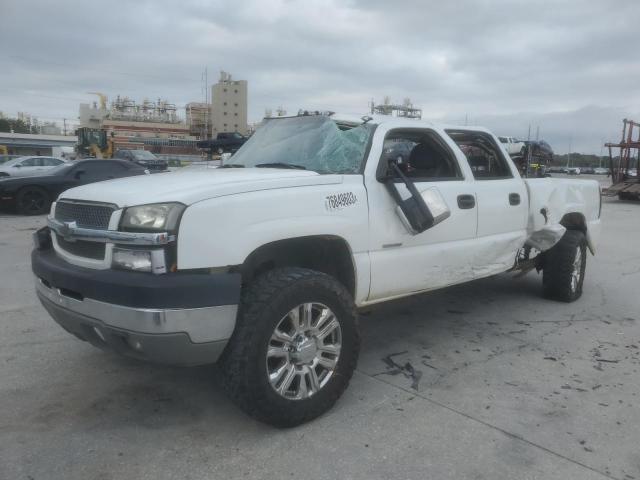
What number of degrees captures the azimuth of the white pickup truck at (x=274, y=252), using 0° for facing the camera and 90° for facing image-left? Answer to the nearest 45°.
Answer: approximately 45°

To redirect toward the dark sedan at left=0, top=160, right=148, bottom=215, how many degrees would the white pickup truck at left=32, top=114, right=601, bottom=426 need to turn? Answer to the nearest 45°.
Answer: approximately 90° to its right
